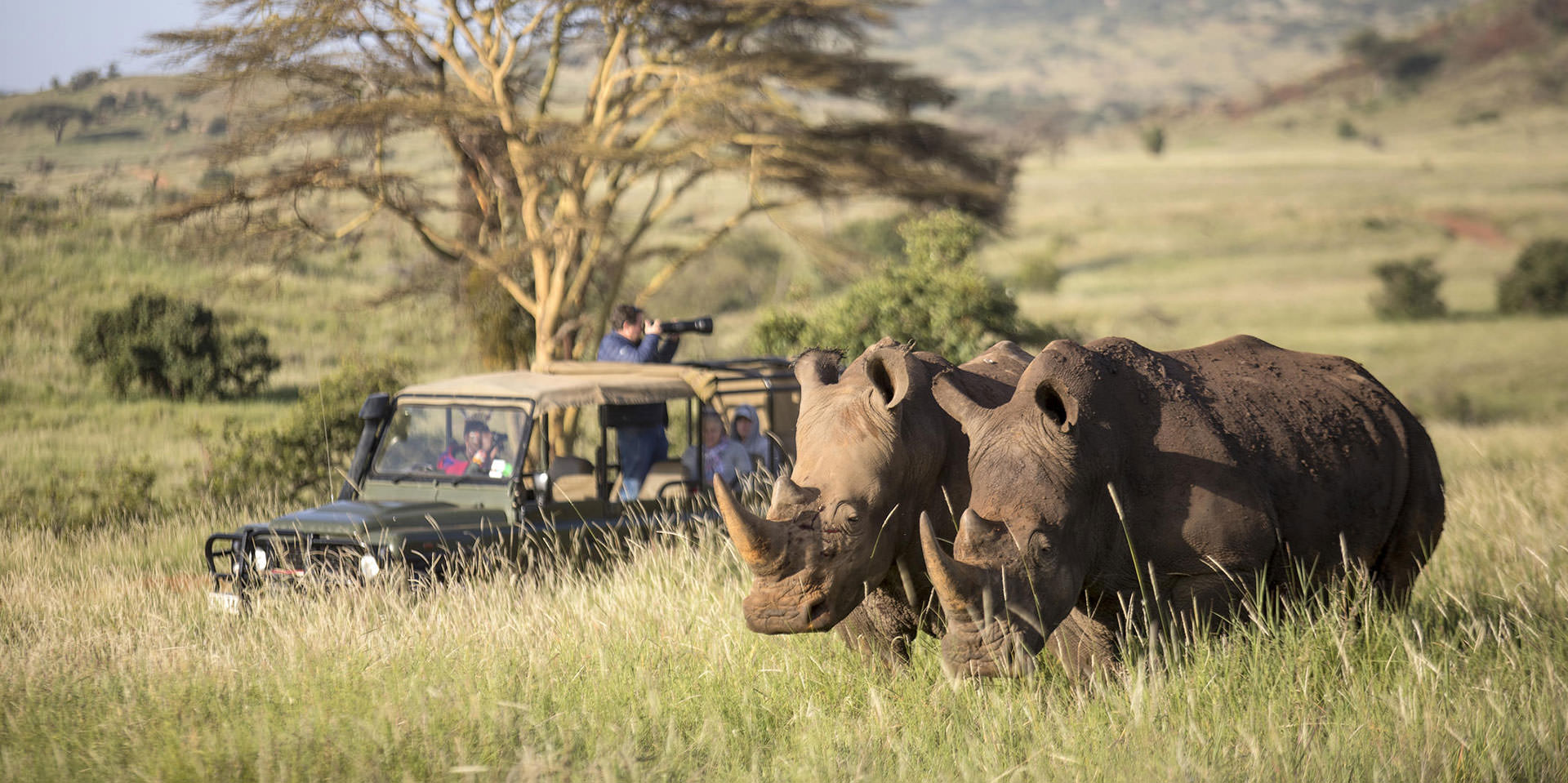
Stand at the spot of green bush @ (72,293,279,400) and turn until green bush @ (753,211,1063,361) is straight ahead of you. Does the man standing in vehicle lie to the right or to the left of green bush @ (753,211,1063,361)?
right

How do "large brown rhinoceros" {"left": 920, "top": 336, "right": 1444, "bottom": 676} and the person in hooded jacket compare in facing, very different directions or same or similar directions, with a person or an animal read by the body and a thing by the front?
same or similar directions

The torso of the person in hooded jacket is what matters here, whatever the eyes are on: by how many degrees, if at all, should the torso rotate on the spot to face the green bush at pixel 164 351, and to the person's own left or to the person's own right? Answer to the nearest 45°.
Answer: approximately 90° to the person's own right

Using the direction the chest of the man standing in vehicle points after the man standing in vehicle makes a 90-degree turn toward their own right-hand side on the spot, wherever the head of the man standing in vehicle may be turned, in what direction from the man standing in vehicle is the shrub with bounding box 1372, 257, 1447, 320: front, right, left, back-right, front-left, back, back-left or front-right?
back-left

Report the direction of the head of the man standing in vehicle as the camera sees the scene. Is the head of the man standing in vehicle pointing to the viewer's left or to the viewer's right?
to the viewer's right

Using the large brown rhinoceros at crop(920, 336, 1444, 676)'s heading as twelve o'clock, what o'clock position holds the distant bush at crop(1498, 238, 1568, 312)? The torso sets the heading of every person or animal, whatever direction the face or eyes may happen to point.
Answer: The distant bush is roughly at 5 o'clock from the large brown rhinoceros.

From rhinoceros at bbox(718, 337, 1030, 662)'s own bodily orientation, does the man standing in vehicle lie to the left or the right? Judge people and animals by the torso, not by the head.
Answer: on its right

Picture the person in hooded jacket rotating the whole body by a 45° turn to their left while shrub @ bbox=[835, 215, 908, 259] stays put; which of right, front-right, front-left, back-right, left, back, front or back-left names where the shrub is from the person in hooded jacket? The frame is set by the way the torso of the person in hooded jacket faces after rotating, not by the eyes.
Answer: back

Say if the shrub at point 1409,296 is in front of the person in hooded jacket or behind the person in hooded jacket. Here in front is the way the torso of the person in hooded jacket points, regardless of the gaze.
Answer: behind

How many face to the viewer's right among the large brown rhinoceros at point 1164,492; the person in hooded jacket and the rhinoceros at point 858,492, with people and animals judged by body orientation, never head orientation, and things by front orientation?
0

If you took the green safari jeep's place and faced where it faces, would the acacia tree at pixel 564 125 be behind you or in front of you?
behind

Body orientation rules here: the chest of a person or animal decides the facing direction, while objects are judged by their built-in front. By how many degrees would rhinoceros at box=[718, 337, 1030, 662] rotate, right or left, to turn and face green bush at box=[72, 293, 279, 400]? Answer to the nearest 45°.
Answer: approximately 90° to its right

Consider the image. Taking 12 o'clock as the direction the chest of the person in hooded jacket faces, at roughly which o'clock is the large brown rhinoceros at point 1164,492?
The large brown rhinoceros is roughly at 10 o'clock from the person in hooded jacket.

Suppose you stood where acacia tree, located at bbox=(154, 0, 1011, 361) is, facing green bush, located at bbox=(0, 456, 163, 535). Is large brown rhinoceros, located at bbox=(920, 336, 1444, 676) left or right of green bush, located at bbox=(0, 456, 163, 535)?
left

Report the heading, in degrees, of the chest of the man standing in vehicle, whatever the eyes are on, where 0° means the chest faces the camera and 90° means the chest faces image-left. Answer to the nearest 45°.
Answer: approximately 270°
